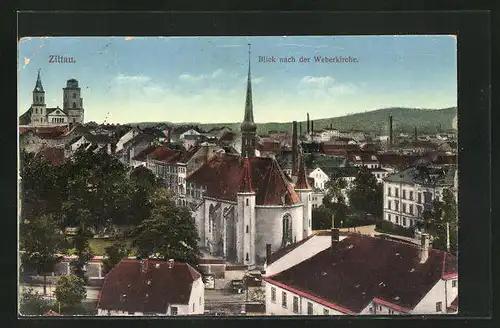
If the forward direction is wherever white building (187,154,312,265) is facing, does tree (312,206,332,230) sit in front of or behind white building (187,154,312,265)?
behind

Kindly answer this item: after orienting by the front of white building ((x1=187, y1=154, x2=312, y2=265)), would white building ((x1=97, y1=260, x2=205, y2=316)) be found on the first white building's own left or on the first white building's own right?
on the first white building's own left

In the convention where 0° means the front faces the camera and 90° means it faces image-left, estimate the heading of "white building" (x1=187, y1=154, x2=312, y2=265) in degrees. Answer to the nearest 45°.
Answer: approximately 135°
